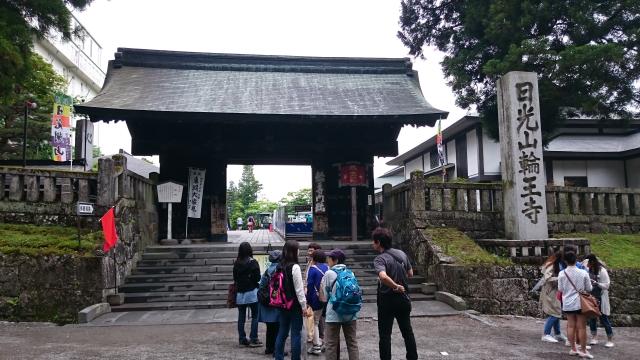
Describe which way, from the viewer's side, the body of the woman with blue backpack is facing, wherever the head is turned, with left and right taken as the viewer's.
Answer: facing away from the viewer and to the left of the viewer

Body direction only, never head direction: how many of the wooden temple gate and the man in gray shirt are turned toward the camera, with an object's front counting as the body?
1

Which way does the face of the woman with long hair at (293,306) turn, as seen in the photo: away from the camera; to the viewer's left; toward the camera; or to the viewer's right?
away from the camera

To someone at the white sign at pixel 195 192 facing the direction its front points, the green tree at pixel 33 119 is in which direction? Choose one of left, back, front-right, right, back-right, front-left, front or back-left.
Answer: back-right

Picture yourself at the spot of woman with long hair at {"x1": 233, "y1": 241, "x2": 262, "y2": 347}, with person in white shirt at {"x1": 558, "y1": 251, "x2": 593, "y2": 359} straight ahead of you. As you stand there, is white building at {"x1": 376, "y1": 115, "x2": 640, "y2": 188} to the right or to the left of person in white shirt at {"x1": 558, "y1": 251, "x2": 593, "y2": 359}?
left

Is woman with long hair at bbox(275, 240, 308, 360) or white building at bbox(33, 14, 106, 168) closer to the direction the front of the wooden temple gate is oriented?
the woman with long hair

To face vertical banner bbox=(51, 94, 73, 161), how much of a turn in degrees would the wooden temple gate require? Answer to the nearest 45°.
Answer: approximately 90° to its right

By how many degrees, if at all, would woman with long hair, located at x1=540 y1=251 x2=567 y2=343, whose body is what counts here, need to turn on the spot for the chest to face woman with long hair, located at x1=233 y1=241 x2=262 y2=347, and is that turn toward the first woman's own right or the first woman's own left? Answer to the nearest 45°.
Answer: approximately 135° to the first woman's own right

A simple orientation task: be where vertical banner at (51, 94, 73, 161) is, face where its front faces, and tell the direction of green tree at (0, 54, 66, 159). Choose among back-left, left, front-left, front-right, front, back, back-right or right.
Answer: back

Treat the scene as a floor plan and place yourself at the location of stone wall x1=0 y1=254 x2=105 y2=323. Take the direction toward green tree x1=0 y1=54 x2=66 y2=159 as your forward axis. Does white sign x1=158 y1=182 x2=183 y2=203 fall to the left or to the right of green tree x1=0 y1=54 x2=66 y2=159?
right
